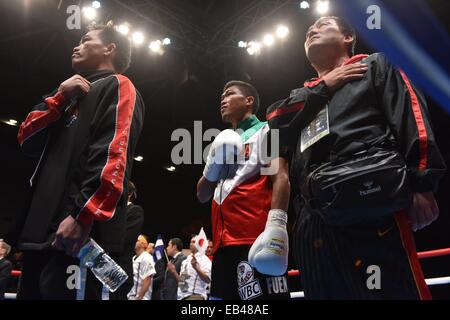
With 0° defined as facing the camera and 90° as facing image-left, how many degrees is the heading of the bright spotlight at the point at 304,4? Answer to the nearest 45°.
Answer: approximately 0°

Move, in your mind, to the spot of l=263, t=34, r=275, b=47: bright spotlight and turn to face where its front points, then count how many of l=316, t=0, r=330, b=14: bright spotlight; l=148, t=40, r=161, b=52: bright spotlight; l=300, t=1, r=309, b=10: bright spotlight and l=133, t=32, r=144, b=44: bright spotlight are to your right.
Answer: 2

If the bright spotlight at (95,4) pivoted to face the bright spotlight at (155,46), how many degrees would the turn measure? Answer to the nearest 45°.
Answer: approximately 135° to its left

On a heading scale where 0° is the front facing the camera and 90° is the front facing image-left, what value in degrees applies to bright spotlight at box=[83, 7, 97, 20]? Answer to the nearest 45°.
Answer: approximately 0°

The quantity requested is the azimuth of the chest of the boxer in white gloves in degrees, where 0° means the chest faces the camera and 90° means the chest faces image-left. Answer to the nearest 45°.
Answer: approximately 45°

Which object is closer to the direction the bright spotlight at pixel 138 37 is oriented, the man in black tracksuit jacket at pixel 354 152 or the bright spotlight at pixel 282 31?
the man in black tracksuit jacket

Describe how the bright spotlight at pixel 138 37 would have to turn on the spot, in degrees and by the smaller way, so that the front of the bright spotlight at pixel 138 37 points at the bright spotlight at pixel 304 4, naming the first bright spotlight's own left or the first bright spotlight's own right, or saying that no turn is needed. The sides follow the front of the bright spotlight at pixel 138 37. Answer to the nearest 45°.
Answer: approximately 45° to the first bright spotlight's own left
